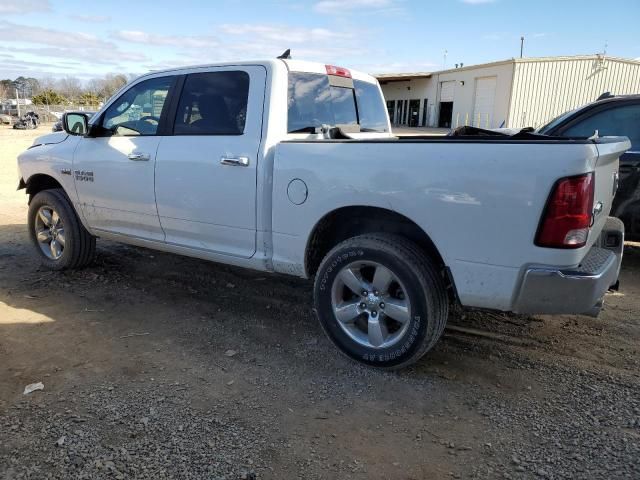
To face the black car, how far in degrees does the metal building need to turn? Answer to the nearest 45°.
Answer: approximately 45° to its left

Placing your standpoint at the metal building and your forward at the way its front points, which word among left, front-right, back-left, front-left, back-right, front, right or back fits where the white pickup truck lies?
front-left

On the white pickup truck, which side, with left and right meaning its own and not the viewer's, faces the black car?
right

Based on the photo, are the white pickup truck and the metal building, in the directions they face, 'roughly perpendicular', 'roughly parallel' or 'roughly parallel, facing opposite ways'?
roughly perpendicular

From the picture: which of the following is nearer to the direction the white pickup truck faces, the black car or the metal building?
the metal building

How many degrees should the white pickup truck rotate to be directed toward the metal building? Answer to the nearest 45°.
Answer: approximately 90° to its right

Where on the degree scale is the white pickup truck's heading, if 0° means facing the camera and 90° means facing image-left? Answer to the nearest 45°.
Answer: approximately 135°

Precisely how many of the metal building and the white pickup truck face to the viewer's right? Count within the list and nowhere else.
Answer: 0

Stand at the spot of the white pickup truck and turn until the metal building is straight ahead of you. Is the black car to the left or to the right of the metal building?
right

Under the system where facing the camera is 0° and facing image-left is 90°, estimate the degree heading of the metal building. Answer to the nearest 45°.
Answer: approximately 45°
